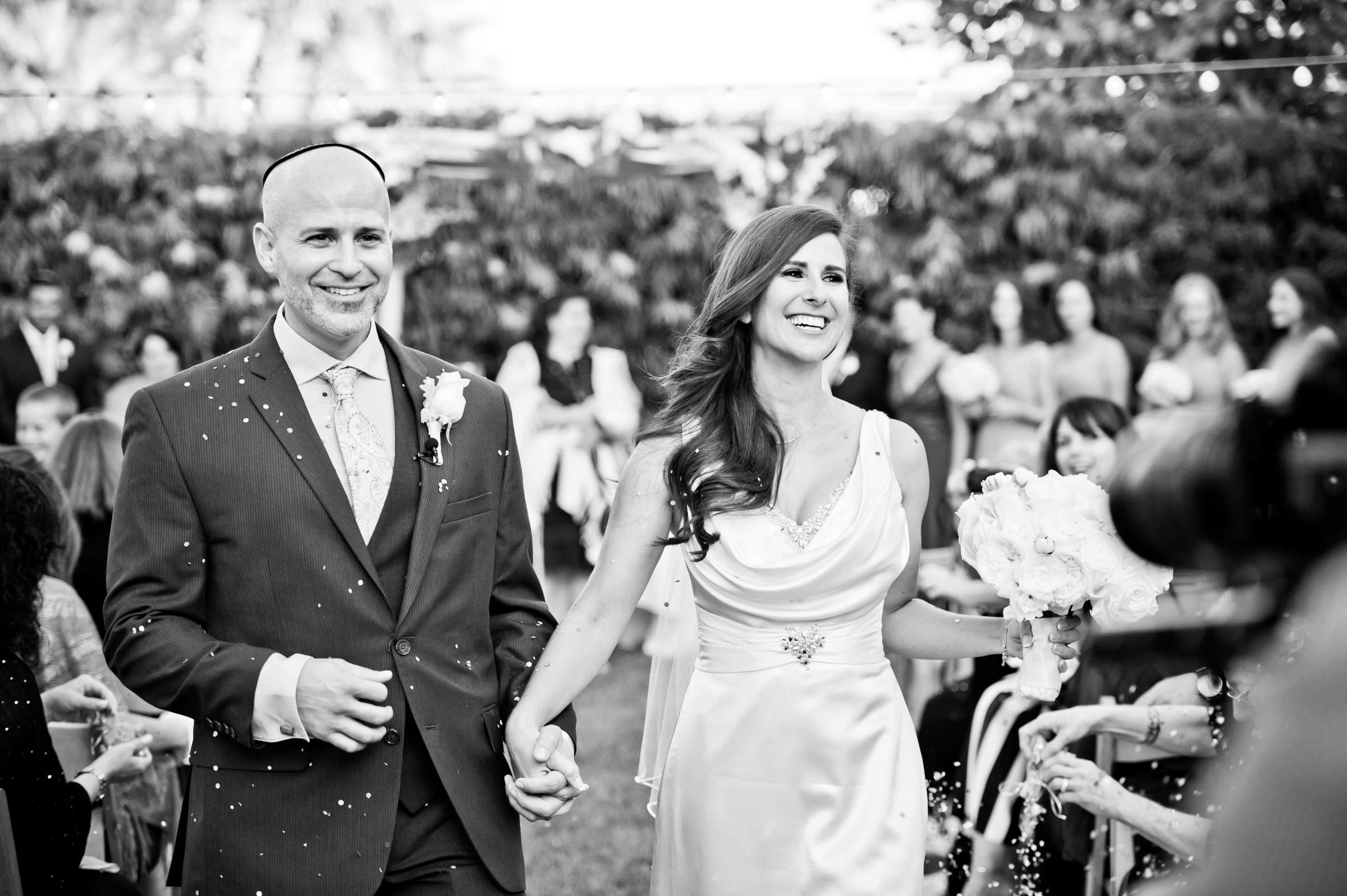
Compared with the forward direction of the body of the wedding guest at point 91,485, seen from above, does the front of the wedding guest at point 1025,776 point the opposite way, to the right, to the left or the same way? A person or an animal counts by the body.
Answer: to the left

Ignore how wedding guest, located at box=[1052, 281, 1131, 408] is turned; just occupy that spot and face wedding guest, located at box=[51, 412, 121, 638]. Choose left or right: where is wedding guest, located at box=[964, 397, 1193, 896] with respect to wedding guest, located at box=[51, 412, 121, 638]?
left

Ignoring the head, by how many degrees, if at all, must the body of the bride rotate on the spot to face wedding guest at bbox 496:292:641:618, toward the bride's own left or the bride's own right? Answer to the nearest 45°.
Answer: approximately 180°

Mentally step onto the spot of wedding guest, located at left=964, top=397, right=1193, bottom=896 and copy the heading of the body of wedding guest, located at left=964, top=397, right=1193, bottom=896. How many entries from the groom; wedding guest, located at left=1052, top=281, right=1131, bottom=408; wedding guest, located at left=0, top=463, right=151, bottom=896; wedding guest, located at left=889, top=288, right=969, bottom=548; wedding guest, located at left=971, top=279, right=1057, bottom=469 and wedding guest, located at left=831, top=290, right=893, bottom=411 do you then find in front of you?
2

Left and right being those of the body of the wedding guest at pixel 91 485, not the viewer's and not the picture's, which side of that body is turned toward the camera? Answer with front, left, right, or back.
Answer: back

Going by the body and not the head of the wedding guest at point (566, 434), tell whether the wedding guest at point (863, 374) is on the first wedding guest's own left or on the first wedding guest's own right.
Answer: on the first wedding guest's own left

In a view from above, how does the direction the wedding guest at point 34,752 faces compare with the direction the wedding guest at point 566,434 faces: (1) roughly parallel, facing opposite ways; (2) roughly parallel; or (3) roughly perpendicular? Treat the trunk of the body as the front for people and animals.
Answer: roughly perpendicular

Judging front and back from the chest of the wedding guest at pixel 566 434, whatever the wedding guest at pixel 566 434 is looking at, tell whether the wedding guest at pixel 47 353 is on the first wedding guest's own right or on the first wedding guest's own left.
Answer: on the first wedding guest's own right

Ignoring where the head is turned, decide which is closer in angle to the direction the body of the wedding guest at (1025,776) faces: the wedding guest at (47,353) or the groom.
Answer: the groom

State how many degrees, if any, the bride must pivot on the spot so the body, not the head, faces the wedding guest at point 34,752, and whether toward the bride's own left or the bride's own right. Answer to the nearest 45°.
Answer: approximately 90° to the bride's own right

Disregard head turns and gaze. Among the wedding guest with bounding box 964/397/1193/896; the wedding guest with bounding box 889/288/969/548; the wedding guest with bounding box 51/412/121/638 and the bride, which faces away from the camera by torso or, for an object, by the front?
the wedding guest with bounding box 51/412/121/638

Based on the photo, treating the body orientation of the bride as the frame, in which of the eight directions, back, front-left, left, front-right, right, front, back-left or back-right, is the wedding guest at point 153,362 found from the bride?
back-right
